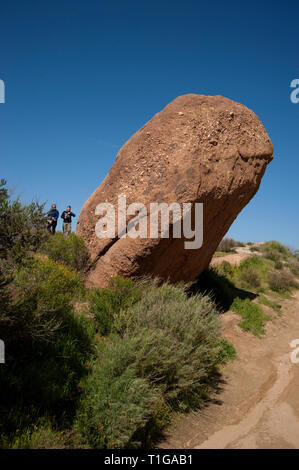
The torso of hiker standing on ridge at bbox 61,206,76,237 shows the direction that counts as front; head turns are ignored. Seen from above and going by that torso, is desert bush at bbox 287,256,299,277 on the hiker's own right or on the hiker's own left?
on the hiker's own left

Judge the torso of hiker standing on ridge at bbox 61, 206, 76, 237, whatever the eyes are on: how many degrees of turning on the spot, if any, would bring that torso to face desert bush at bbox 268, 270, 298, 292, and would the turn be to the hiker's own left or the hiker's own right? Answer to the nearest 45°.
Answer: approximately 90° to the hiker's own left

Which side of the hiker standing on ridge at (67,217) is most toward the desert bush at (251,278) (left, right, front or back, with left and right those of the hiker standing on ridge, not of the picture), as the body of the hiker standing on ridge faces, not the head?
left

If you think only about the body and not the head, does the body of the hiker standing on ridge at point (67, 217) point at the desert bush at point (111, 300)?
yes

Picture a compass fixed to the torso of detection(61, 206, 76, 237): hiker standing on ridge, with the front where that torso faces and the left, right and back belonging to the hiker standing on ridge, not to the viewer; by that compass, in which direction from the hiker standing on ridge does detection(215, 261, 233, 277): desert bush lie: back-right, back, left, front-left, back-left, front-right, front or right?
left

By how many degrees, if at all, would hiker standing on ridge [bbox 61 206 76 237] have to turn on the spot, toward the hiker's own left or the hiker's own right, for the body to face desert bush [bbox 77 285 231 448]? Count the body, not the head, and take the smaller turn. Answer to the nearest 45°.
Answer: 0° — they already face it

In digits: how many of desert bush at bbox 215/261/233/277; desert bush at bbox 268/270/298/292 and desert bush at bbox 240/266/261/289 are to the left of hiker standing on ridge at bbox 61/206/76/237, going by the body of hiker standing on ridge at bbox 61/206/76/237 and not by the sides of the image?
3

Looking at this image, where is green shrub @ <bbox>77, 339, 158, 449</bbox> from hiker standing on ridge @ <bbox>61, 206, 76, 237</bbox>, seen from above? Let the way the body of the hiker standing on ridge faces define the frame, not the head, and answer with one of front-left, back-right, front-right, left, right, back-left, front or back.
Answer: front

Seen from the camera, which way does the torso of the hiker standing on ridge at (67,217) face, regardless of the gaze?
toward the camera

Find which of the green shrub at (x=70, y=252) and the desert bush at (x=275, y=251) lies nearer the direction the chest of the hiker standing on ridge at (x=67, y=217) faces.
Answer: the green shrub

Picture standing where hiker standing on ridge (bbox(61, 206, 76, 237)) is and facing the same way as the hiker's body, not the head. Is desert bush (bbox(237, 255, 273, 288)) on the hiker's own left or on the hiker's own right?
on the hiker's own left

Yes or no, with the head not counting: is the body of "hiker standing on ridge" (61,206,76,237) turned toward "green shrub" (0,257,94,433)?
yes

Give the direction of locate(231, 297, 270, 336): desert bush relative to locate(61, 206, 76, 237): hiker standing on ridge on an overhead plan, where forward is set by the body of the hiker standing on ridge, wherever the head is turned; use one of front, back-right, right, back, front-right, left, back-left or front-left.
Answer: front-left
